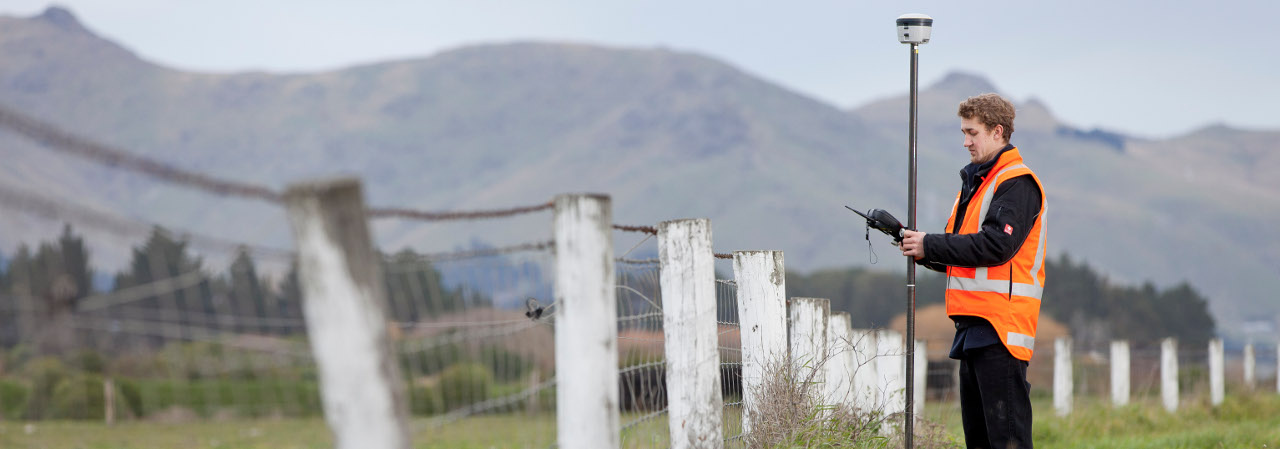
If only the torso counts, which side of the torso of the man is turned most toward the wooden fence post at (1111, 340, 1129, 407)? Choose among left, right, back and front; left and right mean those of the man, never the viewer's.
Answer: right

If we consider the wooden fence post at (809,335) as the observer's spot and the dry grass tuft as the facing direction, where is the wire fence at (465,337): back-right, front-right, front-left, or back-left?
front-right

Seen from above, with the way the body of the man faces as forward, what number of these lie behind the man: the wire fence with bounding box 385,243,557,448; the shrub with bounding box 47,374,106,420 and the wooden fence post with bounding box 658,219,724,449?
0

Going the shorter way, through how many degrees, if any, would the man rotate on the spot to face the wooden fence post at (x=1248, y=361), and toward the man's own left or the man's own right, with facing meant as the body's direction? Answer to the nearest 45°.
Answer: approximately 90° to the man's own right

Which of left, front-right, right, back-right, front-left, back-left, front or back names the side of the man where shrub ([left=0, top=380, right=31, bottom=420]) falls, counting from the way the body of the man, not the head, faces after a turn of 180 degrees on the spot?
back

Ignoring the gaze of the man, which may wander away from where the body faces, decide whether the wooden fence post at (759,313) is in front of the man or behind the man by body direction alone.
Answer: in front

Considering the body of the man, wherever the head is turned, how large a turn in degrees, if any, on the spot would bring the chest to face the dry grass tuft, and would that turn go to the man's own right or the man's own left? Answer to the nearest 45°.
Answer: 0° — they already face it

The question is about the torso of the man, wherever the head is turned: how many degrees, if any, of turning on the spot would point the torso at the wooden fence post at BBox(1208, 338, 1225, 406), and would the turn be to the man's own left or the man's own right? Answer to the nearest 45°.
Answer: approximately 90° to the man's own right

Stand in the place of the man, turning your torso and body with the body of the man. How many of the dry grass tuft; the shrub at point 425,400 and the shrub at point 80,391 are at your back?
0

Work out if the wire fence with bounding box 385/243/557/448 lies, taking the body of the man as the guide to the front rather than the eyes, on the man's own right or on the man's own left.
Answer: on the man's own left

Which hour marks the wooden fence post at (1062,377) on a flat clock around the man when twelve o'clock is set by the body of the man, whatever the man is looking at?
The wooden fence post is roughly at 3 o'clock from the man.

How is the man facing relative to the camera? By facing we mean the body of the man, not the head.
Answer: to the viewer's left

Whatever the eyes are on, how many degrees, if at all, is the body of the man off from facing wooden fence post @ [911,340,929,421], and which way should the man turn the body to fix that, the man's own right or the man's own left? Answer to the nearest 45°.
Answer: approximately 90° to the man's own right

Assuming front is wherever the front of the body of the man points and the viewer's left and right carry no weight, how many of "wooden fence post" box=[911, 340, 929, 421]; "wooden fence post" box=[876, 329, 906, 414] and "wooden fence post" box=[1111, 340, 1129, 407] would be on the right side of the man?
3

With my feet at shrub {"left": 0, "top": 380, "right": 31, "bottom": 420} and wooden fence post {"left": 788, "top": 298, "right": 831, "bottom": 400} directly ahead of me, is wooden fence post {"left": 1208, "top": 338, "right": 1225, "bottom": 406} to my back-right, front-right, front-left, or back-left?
front-left
